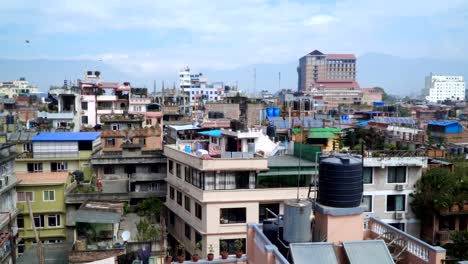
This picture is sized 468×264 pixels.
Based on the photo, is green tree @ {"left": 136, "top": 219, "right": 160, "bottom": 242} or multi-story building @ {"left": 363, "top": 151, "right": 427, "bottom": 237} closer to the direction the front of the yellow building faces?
the green tree

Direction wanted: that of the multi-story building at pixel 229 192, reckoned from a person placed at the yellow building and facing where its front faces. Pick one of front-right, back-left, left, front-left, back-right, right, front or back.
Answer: front-left

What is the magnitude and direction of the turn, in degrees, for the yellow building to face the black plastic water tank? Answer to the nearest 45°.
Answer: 0° — it already faces it

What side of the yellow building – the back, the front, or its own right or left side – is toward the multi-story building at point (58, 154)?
back

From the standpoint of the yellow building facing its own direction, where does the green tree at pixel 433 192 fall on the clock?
The green tree is roughly at 10 o'clock from the yellow building.

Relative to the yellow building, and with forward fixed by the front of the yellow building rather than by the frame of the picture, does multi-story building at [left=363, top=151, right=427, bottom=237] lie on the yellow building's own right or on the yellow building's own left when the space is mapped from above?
on the yellow building's own left

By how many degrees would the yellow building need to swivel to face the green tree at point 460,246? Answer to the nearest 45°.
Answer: approximately 45° to its left

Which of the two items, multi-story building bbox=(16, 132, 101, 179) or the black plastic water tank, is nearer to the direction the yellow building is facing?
the black plastic water tank

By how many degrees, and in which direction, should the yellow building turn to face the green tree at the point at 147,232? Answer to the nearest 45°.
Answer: approximately 45° to its left

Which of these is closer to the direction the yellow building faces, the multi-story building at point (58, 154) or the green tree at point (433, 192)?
the green tree

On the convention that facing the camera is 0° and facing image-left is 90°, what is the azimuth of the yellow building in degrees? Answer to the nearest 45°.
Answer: approximately 0°
